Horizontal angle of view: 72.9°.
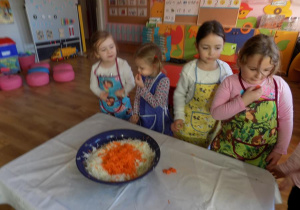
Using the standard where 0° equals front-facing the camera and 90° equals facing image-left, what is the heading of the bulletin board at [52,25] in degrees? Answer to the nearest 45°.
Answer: approximately 0°

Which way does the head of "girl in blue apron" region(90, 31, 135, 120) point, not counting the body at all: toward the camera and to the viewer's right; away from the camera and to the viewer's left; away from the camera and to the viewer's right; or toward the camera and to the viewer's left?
toward the camera and to the viewer's right

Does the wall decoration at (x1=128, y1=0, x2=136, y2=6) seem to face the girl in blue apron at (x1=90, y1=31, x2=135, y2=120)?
yes

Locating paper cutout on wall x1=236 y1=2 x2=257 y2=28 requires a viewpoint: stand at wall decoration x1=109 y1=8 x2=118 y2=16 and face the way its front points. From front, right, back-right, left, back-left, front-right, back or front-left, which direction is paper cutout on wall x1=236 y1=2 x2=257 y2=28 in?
front-left

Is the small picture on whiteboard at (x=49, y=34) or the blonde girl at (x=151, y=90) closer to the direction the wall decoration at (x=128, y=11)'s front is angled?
the blonde girl

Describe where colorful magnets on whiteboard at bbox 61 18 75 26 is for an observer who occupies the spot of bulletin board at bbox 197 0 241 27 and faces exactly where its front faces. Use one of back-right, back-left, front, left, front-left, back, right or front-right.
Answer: right

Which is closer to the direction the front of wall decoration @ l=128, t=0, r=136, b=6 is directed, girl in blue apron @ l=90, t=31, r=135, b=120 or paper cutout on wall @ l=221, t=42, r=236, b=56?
the girl in blue apron

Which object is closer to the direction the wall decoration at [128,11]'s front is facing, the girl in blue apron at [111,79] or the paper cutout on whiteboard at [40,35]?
the girl in blue apron

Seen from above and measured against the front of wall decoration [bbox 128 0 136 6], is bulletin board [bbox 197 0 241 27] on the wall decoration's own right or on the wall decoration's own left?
on the wall decoration's own left

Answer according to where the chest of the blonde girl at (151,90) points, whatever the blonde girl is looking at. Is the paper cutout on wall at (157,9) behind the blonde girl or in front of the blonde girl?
behind

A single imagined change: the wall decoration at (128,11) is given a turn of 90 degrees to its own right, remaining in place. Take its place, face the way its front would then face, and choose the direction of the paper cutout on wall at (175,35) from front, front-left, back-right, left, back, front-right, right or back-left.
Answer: back-left
